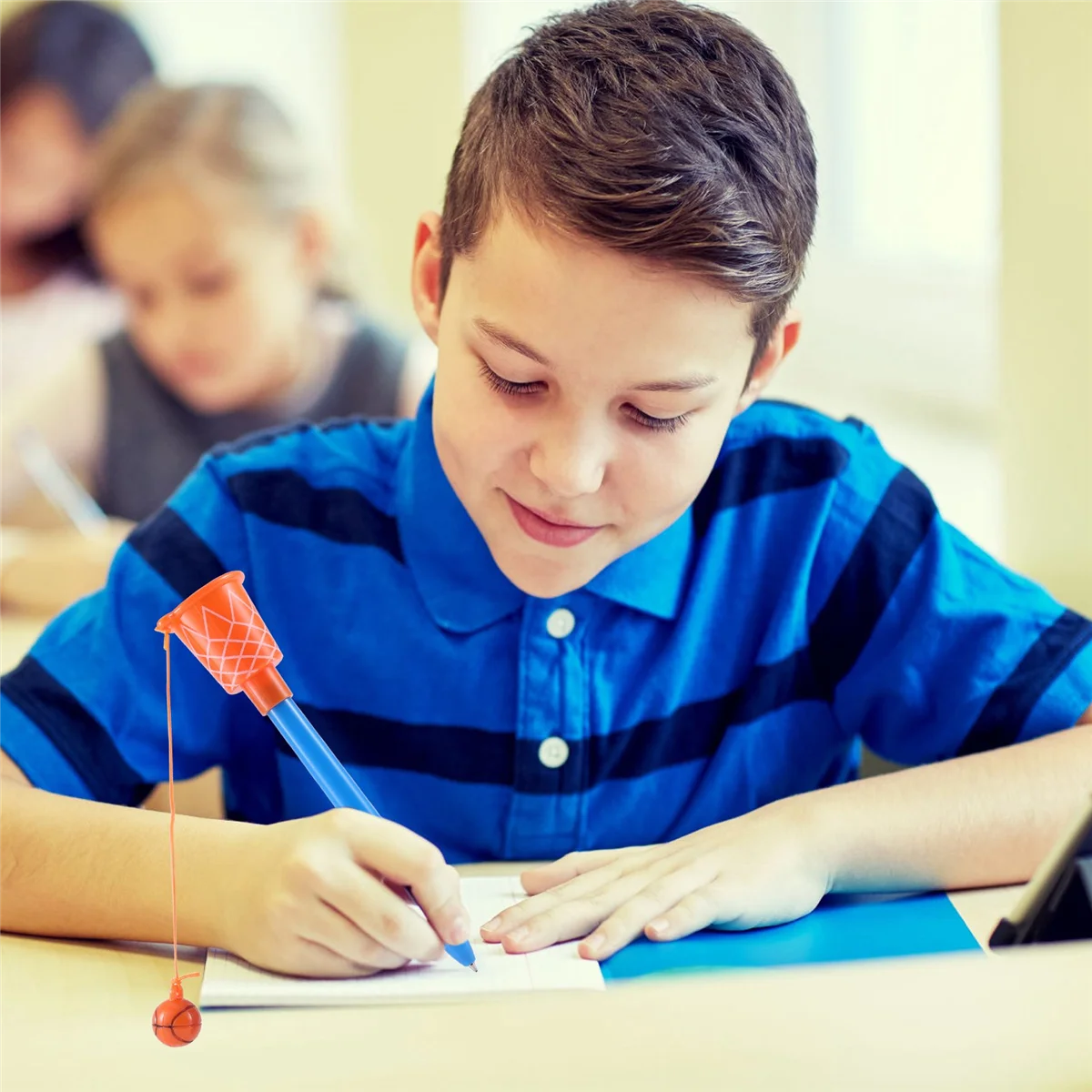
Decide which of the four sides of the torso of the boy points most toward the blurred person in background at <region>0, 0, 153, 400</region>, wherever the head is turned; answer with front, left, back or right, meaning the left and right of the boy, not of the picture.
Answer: back

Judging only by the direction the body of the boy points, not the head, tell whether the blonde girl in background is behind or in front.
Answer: behind

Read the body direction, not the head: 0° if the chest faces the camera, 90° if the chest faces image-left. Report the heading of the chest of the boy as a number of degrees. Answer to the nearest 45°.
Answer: approximately 0°
